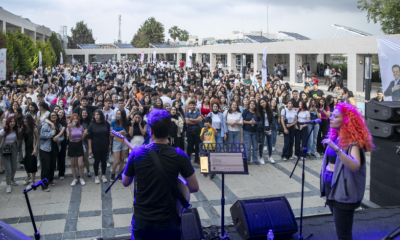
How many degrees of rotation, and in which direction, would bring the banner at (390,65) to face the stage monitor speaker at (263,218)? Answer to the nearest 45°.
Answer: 0° — it already faces it

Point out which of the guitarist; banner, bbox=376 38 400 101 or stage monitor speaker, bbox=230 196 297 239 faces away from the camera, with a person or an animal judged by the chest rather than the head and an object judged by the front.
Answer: the guitarist

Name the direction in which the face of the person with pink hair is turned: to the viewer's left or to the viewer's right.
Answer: to the viewer's left

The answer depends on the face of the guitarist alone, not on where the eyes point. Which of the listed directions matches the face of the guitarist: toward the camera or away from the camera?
away from the camera

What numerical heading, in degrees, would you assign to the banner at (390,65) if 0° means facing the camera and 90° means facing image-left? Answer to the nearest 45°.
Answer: approximately 0°

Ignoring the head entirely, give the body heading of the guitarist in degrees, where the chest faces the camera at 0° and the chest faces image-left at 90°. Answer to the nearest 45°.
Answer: approximately 180°

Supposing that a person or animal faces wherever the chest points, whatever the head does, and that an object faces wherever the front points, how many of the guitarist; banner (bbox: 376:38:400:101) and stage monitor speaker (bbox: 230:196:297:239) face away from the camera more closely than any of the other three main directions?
1

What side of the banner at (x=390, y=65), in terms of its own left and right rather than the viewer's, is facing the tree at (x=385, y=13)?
back

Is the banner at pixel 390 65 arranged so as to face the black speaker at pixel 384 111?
yes
